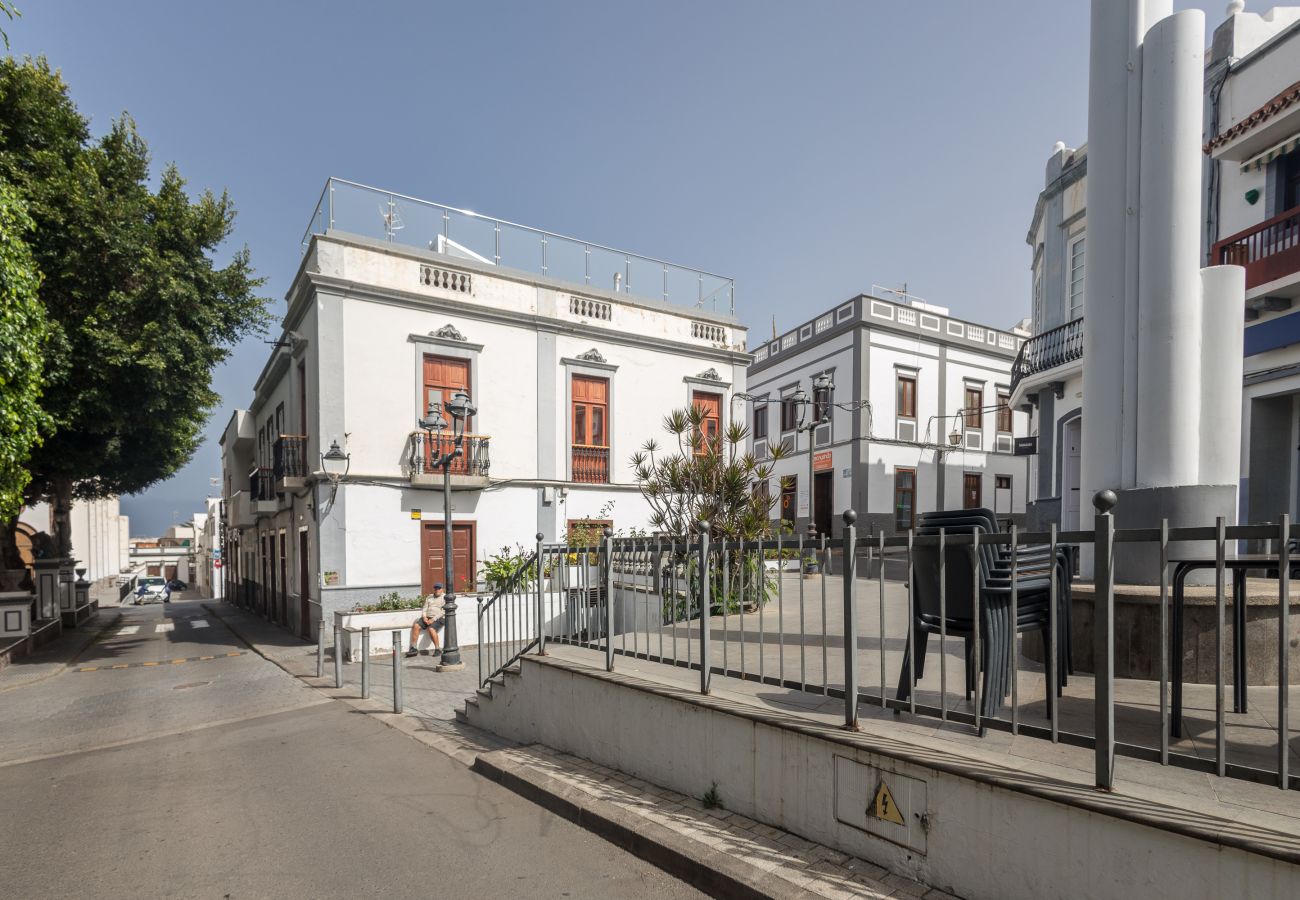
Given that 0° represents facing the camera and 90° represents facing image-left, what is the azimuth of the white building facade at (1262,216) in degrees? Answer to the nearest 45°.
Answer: approximately 45°

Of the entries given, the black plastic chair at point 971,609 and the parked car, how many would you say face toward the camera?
1

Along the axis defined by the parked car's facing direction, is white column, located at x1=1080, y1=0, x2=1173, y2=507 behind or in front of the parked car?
in front

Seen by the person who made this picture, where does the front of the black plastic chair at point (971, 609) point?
facing away from the viewer and to the right of the viewer

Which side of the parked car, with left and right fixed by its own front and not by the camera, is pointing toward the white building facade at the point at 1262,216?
front

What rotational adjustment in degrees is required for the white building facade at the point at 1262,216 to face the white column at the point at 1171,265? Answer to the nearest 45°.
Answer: approximately 45° to its left

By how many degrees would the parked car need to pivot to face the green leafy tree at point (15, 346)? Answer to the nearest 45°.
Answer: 0° — it already faces it

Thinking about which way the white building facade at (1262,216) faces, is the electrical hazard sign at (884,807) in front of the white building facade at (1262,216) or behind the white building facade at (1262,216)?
in front
